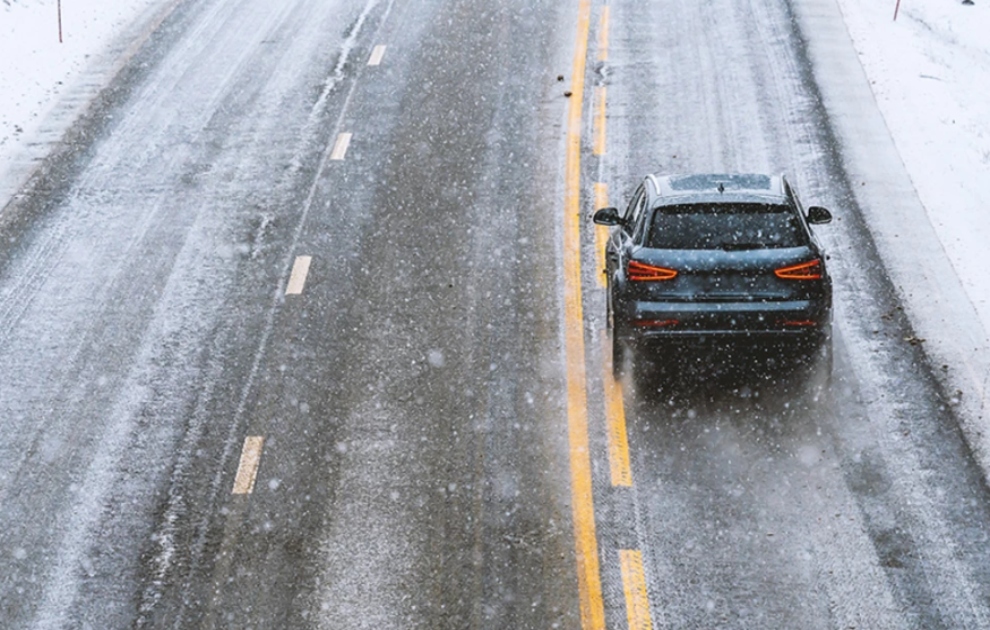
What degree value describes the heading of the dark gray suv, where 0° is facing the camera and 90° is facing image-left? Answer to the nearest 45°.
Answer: approximately 180°
